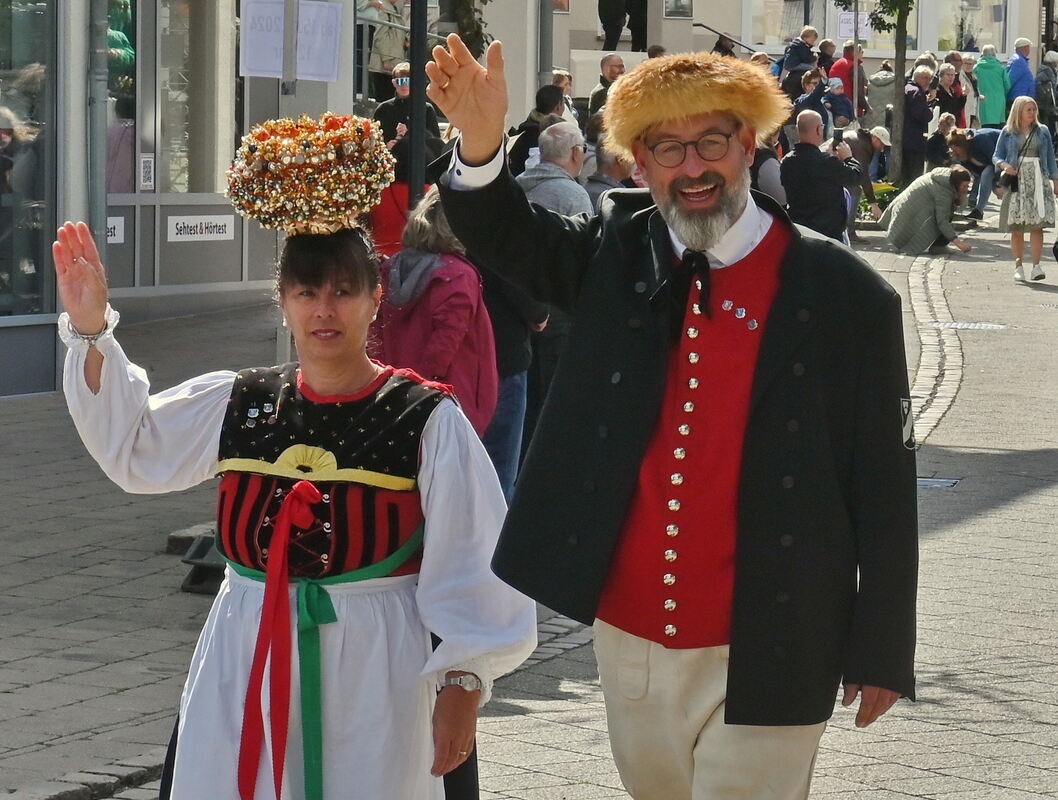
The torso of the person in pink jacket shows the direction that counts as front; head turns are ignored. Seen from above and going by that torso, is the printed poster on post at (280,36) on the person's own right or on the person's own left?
on the person's own left

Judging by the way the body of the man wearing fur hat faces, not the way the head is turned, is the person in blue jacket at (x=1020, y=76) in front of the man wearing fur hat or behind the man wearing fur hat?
behind

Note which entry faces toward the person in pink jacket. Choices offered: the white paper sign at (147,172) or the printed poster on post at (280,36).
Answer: the white paper sign

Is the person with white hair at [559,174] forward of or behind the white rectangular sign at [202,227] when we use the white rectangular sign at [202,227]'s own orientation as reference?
forward
